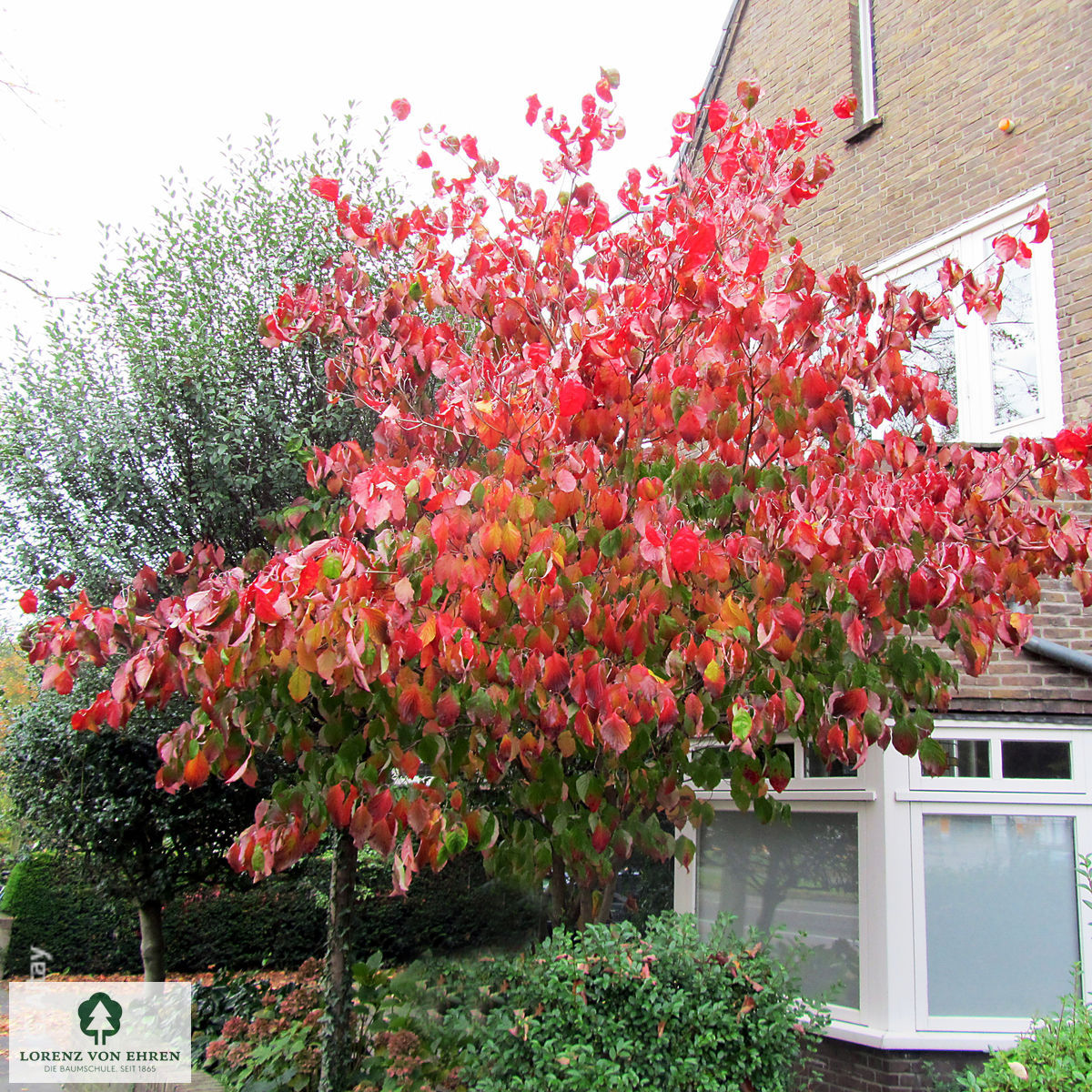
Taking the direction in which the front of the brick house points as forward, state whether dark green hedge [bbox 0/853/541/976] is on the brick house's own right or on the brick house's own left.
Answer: on the brick house's own right

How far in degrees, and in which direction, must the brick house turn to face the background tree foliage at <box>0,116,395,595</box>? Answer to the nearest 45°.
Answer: approximately 45° to its right

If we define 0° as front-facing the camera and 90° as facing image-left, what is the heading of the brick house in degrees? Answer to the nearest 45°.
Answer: approximately 45°

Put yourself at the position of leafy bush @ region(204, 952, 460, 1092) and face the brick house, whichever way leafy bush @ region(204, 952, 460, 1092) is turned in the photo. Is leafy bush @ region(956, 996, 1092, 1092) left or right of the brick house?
right

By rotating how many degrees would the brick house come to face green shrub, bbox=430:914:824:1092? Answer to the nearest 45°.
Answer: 0° — it already faces it

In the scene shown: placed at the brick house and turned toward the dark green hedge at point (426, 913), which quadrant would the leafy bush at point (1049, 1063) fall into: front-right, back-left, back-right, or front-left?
back-left

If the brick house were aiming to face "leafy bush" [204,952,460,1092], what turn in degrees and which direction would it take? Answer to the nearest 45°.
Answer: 0° — it already faces it

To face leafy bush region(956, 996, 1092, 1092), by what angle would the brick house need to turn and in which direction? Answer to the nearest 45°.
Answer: approximately 45° to its left
